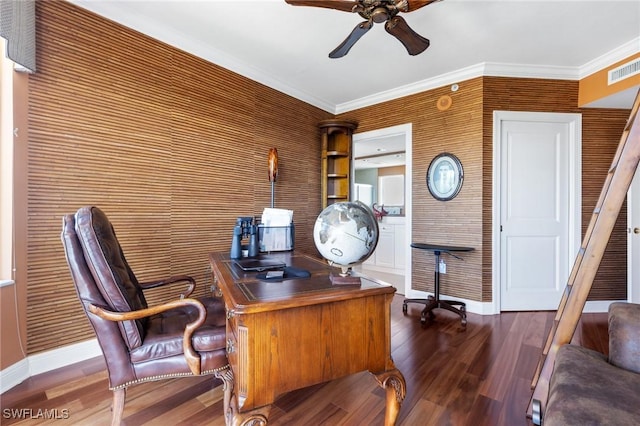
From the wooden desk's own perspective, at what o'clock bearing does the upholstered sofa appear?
The upholstered sofa is roughly at 6 o'clock from the wooden desk.

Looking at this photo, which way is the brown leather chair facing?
to the viewer's right

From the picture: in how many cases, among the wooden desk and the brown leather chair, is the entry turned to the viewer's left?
1

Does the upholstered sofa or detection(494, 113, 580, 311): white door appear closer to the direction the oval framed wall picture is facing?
the upholstered sofa

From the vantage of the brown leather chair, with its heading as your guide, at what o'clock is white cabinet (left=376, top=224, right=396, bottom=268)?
The white cabinet is roughly at 11 o'clock from the brown leather chair.

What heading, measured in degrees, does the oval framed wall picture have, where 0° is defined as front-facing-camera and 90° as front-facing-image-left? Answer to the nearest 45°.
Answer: approximately 45°

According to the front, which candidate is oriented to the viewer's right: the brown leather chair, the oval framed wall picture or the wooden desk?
the brown leather chair

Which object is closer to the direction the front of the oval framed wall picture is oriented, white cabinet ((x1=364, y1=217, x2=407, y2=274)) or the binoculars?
the binoculars

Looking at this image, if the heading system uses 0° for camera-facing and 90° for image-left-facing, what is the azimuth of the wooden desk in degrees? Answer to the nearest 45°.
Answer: approximately 90°

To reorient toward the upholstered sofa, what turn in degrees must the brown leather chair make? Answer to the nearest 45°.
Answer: approximately 45° to its right

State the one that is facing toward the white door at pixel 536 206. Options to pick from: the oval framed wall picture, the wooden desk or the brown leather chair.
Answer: the brown leather chair

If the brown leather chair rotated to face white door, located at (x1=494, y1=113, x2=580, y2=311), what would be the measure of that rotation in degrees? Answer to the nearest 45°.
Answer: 0° — it already faces it
